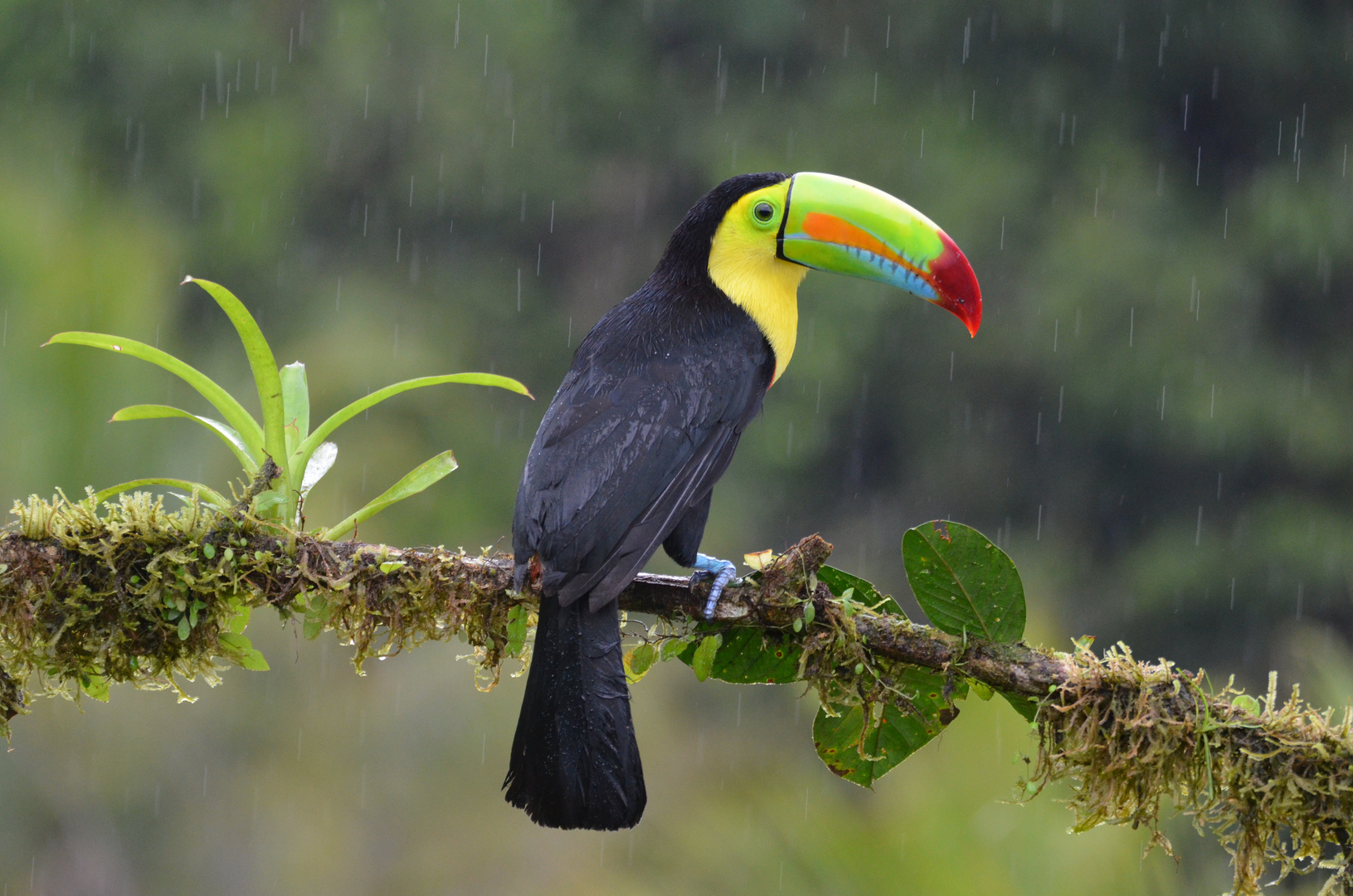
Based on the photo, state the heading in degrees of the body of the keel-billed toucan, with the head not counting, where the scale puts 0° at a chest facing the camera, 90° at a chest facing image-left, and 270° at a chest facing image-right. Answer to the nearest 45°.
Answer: approximately 225°
